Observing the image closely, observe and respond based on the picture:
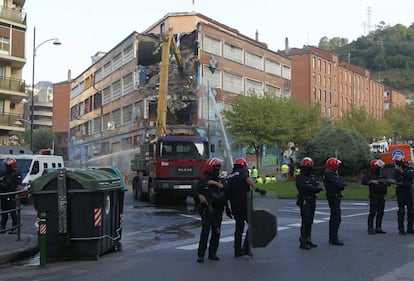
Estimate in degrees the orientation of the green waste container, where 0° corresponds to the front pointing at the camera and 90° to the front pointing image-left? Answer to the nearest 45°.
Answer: approximately 315°

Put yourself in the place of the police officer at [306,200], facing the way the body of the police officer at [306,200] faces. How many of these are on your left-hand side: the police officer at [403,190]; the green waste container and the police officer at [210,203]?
1

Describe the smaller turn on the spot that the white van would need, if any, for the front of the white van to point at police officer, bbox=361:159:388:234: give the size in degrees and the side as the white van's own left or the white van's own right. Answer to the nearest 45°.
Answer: approximately 90° to the white van's own left

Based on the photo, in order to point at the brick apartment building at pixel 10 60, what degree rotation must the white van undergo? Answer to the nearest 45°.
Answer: approximately 135° to its right

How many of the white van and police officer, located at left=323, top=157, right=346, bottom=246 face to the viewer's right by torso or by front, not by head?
1

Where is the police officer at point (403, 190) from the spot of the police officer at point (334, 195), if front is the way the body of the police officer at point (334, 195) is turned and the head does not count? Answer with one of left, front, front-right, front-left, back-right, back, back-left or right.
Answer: front-left
